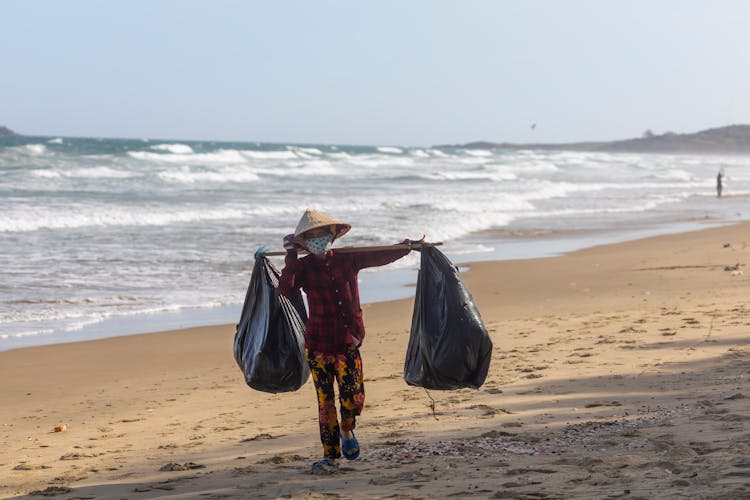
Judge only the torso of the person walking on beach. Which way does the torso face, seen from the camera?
toward the camera

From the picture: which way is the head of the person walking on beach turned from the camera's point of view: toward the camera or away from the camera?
toward the camera
